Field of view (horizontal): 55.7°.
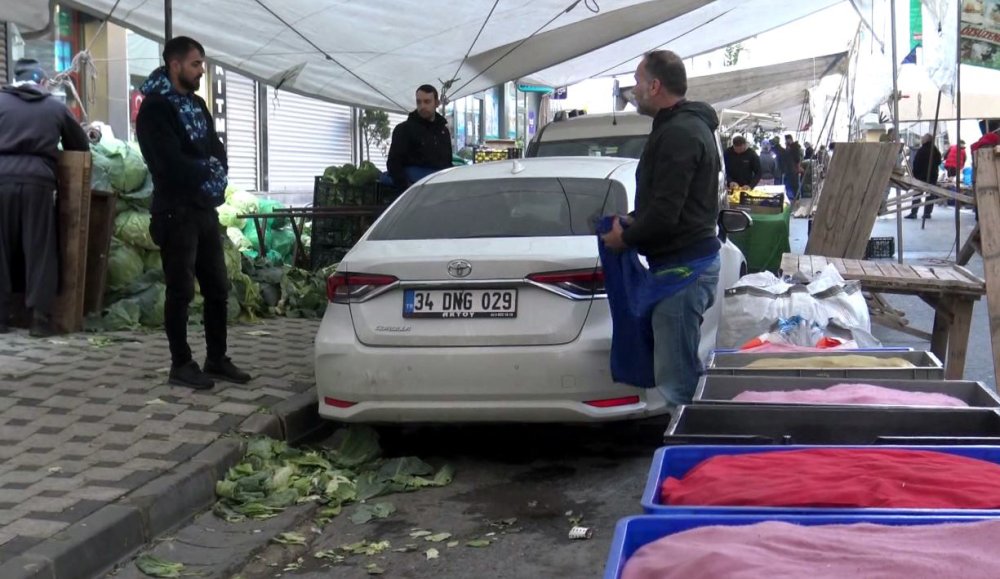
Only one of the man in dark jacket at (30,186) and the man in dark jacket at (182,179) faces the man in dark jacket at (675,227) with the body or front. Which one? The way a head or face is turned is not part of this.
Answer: the man in dark jacket at (182,179)

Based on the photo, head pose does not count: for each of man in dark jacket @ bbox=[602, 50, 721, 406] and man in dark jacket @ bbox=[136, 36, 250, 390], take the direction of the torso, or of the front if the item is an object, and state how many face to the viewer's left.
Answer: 1

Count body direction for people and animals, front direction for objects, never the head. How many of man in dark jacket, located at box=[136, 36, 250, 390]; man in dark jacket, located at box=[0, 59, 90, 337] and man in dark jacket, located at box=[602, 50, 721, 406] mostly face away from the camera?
1

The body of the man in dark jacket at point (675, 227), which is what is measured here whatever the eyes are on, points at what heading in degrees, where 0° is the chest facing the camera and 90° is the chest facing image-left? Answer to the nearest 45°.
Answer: approximately 90°

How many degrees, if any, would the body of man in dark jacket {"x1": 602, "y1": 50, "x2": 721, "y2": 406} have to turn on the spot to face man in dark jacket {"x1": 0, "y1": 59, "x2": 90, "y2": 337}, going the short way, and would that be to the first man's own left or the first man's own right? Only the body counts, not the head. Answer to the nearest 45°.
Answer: approximately 45° to the first man's own right

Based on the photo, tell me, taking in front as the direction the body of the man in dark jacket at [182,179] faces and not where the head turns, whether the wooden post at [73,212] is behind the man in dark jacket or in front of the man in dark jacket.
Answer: behind

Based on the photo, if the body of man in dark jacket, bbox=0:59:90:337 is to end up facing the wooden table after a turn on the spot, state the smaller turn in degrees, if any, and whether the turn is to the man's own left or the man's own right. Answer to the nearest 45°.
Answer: approximately 135° to the man's own right

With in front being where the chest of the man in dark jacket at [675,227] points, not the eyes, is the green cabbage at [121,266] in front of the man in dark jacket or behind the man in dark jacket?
in front

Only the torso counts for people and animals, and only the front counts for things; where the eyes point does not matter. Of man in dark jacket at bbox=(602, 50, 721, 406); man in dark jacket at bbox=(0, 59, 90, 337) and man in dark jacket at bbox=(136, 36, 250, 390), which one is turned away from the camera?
man in dark jacket at bbox=(0, 59, 90, 337)

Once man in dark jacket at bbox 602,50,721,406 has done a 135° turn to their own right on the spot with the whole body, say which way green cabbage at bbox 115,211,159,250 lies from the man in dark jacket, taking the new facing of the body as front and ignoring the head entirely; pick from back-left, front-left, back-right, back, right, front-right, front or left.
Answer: left

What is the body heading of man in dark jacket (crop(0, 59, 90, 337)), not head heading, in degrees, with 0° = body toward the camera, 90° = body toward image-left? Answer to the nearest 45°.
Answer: approximately 180°

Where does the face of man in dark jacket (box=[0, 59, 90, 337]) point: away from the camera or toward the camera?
away from the camera

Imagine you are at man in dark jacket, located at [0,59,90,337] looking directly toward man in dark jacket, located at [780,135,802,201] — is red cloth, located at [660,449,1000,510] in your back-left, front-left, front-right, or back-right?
back-right

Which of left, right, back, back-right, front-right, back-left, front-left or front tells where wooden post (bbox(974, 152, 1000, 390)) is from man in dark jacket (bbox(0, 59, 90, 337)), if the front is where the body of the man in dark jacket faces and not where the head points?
back-right

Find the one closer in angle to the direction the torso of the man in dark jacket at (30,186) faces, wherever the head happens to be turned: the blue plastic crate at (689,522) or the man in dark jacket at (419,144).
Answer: the man in dark jacket

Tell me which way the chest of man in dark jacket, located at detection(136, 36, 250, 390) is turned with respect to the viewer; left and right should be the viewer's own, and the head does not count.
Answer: facing the viewer and to the right of the viewer
